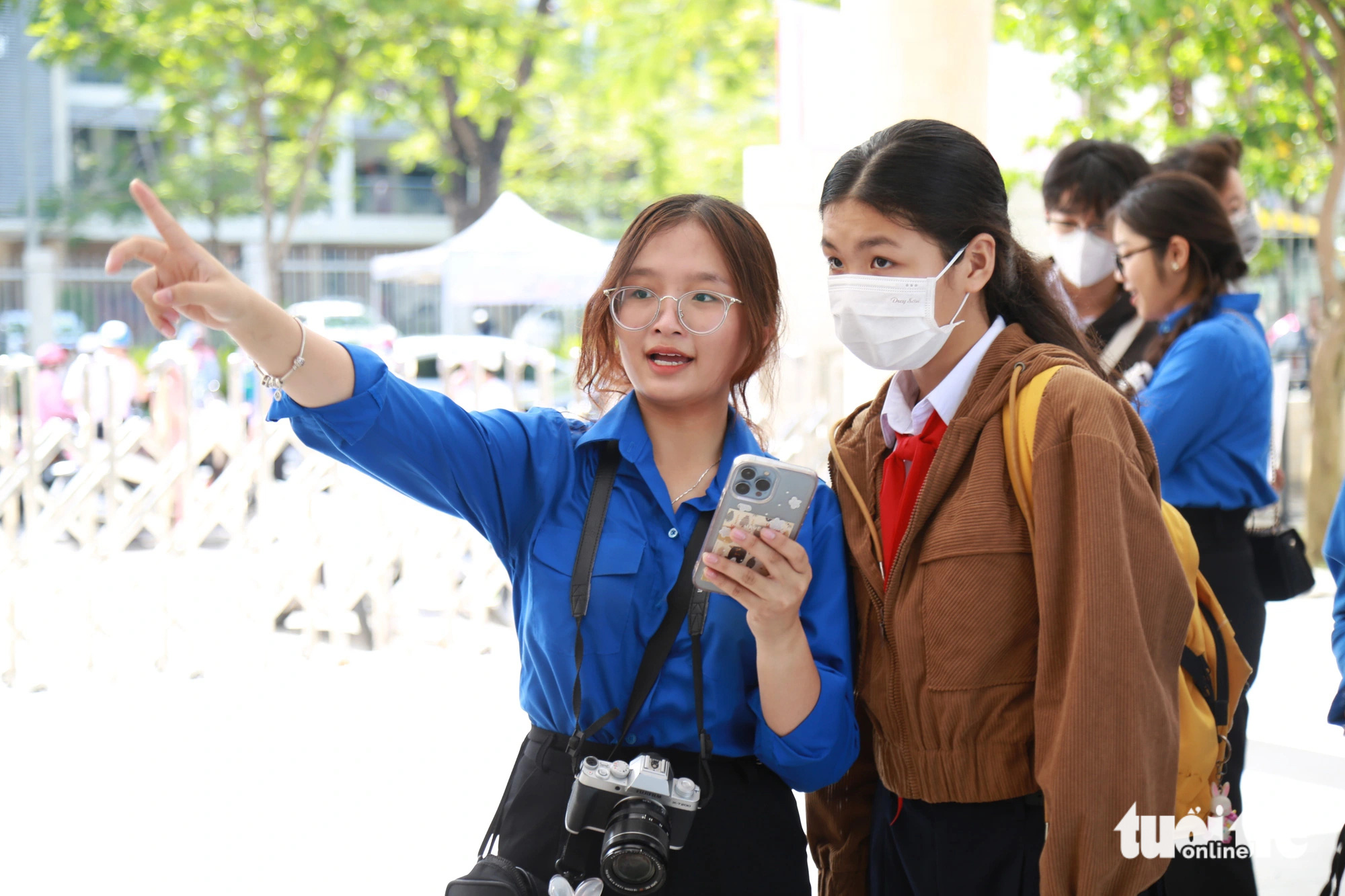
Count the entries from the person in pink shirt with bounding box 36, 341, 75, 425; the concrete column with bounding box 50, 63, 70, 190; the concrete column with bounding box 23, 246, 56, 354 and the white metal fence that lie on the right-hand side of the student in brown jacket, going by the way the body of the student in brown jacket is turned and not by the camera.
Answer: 4

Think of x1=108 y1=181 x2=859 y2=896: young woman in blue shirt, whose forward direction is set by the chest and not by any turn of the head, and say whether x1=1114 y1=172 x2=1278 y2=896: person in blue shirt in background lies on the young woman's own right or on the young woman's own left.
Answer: on the young woman's own left

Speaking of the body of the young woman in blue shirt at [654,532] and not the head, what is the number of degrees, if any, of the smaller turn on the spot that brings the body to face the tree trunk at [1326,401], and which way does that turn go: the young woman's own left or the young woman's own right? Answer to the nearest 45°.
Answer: approximately 135° to the young woman's own left

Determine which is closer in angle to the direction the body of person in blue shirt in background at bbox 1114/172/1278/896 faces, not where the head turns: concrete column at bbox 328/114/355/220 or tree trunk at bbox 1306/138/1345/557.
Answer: the concrete column

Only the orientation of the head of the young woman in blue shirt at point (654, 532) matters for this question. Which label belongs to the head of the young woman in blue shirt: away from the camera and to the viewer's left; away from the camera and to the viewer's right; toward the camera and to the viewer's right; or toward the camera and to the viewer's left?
toward the camera and to the viewer's left

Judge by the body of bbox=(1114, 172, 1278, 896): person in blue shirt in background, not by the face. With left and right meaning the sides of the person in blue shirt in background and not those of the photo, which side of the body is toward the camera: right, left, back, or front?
left

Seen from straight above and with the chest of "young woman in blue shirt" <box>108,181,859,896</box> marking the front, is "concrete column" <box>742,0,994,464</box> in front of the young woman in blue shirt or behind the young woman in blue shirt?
behind

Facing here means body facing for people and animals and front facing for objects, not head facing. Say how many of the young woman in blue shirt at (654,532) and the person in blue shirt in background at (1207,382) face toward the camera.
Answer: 1

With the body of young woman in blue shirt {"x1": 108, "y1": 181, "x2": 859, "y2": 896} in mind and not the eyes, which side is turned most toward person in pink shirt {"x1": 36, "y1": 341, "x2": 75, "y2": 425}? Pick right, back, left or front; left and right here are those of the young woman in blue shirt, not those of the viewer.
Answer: back

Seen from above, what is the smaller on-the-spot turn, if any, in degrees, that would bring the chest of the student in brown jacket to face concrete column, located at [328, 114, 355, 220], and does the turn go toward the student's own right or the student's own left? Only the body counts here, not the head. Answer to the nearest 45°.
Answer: approximately 90° to the student's own right

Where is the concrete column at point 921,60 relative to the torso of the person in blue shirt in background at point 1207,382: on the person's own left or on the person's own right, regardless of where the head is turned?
on the person's own right

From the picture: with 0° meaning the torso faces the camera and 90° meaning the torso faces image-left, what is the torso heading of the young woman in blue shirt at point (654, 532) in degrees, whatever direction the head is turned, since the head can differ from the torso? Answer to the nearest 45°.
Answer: approximately 0°

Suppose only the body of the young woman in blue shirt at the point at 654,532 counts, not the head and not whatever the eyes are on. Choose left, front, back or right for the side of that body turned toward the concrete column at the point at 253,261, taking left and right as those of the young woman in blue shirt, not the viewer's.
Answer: back
